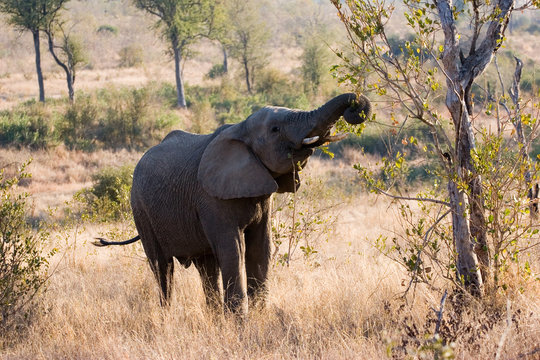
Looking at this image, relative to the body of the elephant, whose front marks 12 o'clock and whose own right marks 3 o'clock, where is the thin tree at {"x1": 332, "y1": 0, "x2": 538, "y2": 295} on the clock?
The thin tree is roughly at 11 o'clock from the elephant.

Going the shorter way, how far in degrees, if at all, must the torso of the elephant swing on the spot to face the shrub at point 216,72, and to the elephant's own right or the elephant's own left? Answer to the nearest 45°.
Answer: approximately 135° to the elephant's own left

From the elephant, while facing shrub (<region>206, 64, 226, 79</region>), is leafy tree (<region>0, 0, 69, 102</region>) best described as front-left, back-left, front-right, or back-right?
front-left

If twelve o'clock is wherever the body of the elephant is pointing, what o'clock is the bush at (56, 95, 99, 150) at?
The bush is roughly at 7 o'clock from the elephant.

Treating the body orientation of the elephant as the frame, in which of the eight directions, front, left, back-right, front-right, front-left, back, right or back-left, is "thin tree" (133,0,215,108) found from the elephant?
back-left

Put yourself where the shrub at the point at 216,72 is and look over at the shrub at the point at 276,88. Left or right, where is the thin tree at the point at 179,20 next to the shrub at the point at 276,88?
right

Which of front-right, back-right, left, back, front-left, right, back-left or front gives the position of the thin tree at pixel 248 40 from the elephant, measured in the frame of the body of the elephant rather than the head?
back-left

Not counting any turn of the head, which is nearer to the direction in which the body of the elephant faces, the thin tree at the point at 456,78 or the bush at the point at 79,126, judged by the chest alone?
the thin tree

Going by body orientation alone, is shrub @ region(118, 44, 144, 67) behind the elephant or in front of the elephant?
behind

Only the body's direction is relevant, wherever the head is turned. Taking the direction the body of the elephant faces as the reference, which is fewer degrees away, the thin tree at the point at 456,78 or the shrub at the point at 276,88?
the thin tree

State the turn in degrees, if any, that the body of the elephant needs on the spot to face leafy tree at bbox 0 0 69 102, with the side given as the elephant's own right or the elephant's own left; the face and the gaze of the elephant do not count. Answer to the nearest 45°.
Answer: approximately 135° to the elephant's own left

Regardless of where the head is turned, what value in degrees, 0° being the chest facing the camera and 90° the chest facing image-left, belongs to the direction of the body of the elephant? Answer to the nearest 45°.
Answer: approximately 315°

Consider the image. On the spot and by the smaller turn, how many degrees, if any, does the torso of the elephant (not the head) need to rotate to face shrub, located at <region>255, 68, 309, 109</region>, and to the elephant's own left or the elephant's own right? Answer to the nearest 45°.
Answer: approximately 135° to the elephant's own left

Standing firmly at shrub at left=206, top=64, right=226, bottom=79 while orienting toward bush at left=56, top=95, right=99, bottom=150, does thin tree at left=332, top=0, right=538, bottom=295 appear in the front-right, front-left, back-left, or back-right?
front-left

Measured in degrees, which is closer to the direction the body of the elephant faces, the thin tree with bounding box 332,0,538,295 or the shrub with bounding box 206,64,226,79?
the thin tree
